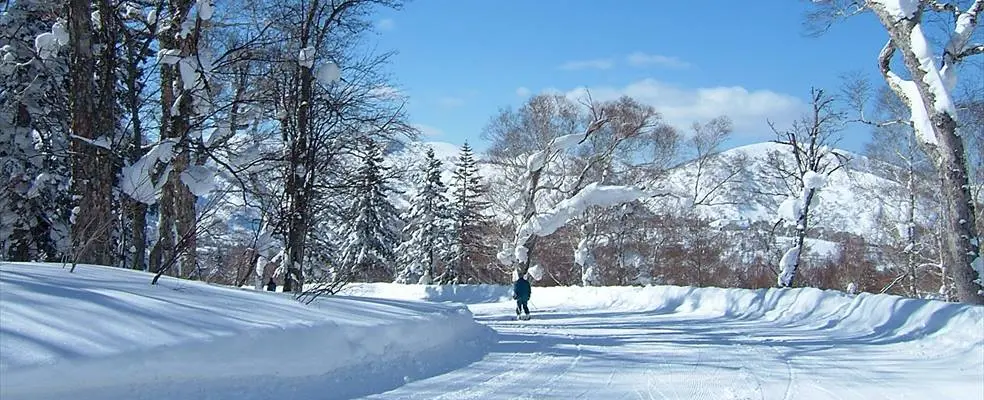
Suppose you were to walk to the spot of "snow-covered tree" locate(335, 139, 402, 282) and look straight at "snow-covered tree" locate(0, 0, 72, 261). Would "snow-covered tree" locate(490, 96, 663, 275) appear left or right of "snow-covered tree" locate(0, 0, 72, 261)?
left

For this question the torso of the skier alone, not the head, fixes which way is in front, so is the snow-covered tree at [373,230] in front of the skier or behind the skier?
in front

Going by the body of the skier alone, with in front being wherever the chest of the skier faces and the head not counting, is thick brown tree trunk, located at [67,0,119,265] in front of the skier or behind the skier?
behind

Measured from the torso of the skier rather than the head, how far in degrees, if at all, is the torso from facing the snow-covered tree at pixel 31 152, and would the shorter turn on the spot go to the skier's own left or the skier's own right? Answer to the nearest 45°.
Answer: approximately 90° to the skier's own left

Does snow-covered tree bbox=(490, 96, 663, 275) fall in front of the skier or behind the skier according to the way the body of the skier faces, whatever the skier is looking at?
in front

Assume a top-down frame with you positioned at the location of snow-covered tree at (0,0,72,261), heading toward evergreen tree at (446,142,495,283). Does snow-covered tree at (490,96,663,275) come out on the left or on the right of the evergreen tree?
right

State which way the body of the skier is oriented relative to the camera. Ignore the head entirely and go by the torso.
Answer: away from the camera

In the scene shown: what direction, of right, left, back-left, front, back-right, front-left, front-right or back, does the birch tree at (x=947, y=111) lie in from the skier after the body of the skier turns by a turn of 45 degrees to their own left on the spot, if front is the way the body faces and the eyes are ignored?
back
